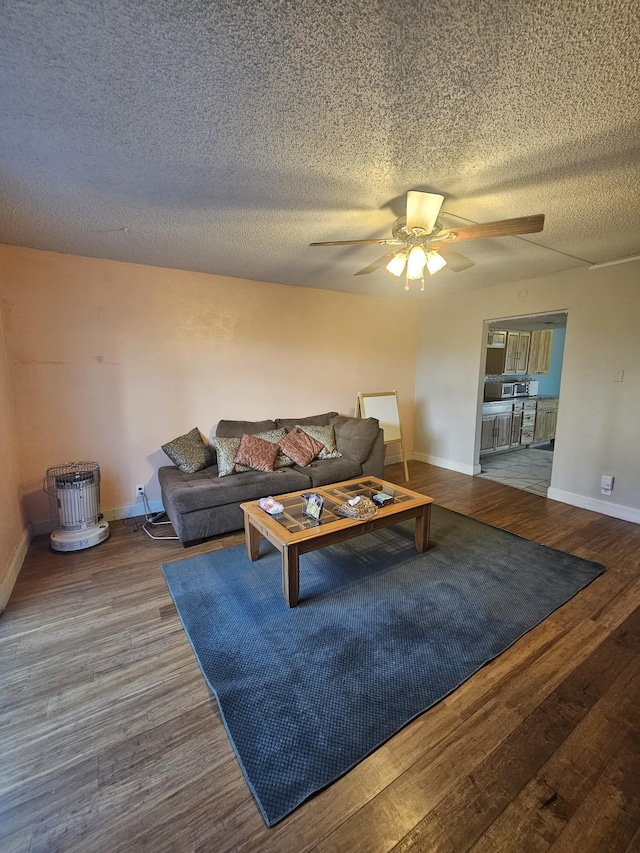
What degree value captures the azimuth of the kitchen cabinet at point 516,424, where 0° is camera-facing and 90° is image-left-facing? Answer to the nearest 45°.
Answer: approximately 0°

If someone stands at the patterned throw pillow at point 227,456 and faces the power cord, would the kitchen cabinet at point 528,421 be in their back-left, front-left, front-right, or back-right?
back-right

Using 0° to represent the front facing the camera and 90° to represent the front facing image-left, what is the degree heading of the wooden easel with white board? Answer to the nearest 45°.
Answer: approximately 0°

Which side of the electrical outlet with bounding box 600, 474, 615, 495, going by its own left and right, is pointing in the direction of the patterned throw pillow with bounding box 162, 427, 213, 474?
front

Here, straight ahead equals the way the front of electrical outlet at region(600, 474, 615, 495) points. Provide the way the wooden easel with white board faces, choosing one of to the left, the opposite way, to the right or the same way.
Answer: to the left

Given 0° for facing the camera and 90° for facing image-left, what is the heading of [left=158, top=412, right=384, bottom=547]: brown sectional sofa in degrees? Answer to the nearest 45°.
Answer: approximately 315°

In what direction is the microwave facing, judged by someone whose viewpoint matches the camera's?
facing the viewer and to the right of the viewer

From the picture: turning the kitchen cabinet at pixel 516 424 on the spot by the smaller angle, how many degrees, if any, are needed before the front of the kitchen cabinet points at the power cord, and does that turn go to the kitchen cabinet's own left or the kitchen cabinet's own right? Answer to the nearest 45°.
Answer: approximately 45° to the kitchen cabinet's own right

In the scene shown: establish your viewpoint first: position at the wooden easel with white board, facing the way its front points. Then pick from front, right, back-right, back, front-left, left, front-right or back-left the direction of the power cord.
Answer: front-right

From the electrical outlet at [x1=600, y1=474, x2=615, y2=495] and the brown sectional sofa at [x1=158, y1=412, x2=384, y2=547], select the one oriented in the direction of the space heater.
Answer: the electrical outlet

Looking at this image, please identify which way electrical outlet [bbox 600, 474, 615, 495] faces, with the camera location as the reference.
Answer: facing the viewer and to the left of the viewer

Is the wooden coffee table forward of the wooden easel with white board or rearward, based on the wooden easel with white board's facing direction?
forward

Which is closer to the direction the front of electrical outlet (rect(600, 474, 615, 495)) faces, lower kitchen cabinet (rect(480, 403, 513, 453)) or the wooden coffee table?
the wooden coffee table

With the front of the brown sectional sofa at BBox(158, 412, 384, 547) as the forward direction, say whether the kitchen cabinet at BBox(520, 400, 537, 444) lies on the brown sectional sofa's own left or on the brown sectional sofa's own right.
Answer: on the brown sectional sofa's own left

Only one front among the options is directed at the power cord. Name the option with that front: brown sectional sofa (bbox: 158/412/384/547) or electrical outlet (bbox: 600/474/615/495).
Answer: the electrical outlet
